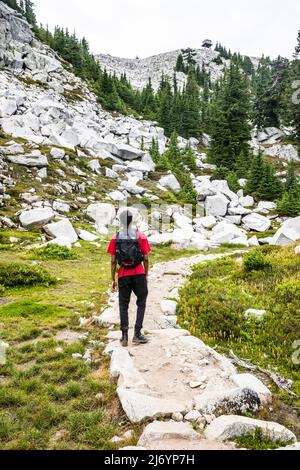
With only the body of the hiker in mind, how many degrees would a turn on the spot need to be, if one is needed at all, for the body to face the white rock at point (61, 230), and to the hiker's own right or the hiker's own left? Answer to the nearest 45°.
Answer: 0° — they already face it

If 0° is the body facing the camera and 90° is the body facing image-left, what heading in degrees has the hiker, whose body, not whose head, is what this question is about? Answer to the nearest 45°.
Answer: approximately 180°

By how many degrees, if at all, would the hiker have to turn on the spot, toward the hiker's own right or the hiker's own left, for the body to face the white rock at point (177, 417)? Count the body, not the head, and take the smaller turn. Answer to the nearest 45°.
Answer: approximately 180°

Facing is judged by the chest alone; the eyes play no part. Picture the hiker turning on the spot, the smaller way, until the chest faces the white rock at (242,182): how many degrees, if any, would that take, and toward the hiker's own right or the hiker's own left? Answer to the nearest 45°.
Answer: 0° — they already face it

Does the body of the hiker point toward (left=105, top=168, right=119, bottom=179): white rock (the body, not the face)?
yes

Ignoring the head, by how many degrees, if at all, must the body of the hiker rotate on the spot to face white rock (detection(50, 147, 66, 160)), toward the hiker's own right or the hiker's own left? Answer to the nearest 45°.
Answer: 0° — they already face it

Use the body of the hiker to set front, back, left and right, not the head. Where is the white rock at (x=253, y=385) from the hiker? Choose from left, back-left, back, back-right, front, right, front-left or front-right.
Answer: back-right
